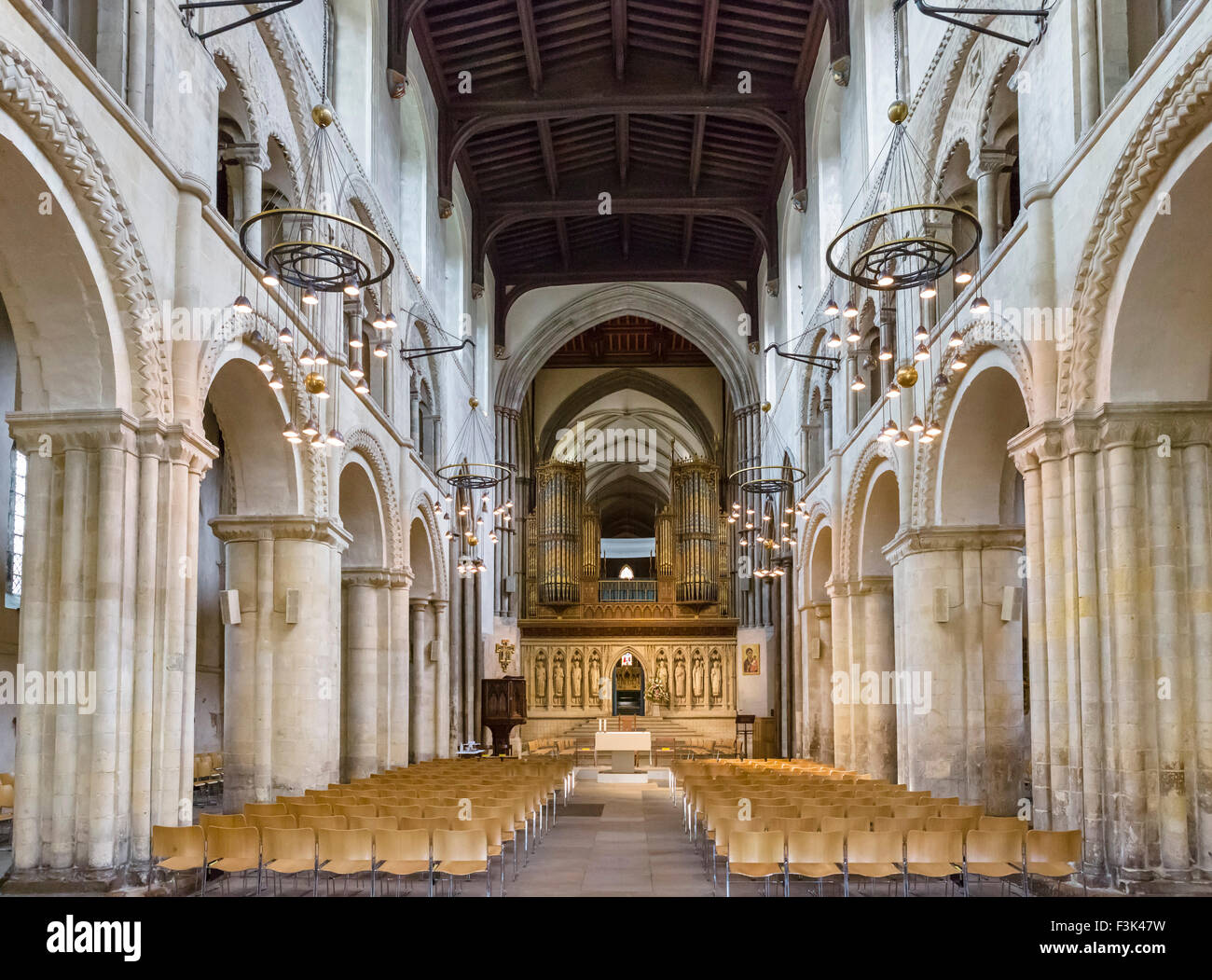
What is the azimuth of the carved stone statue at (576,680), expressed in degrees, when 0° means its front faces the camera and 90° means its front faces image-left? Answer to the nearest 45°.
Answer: approximately 0°
